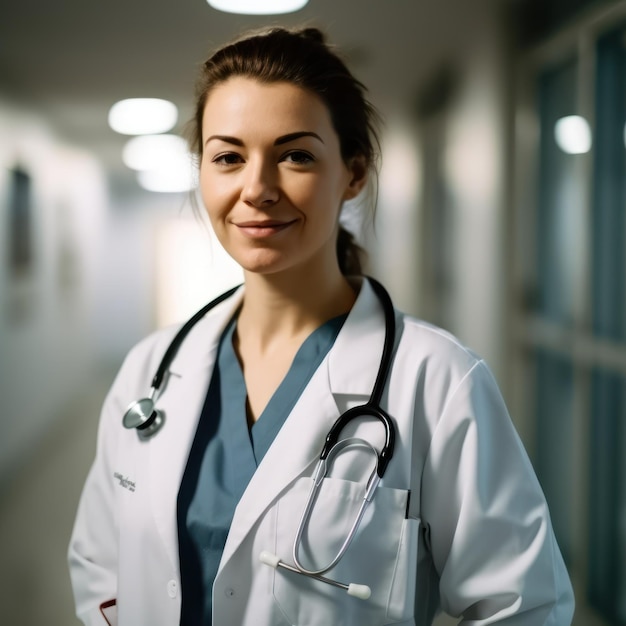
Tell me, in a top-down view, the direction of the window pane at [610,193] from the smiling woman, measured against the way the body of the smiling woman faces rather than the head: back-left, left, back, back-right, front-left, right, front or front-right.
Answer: back

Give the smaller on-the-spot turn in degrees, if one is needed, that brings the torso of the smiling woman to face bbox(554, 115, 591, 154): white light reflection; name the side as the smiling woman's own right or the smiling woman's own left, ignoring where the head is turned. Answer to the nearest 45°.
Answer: approximately 180°

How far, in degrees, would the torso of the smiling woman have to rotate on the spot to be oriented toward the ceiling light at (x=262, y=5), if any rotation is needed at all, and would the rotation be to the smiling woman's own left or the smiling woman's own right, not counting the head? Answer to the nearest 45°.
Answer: approximately 135° to the smiling woman's own right

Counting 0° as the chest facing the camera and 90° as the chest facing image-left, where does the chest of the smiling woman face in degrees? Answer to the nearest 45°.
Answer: approximately 45°

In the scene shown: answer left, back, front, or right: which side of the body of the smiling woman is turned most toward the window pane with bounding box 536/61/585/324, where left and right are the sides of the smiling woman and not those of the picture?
back

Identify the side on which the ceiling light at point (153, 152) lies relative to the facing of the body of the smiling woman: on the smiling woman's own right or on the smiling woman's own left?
on the smiling woman's own right

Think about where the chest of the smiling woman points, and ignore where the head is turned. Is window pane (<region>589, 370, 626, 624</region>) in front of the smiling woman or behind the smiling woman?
behind
